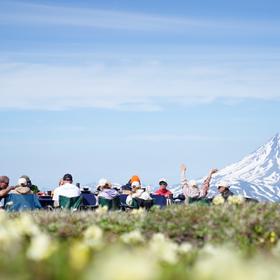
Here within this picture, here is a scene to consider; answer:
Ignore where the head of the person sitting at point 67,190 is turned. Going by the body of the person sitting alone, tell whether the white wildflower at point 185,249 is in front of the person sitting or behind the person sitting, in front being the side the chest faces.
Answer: behind

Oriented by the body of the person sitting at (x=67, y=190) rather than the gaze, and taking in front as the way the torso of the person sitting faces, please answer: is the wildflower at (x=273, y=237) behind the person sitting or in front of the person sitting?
behind

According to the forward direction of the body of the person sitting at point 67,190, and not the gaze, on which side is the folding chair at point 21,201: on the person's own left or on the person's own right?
on the person's own left

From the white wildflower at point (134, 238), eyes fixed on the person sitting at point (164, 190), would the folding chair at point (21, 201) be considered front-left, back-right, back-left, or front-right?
front-left

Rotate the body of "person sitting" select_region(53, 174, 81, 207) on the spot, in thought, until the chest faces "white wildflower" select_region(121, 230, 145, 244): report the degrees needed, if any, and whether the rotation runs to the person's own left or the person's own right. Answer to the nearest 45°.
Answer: approximately 180°

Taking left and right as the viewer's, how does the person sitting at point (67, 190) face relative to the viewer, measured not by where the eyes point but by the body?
facing away from the viewer

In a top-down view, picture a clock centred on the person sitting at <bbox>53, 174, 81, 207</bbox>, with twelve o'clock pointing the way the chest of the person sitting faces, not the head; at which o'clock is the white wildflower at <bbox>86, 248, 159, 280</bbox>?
The white wildflower is roughly at 6 o'clock from the person sitting.

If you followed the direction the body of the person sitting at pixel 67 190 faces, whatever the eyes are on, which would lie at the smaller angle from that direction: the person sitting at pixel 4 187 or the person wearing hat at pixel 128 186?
the person wearing hat
